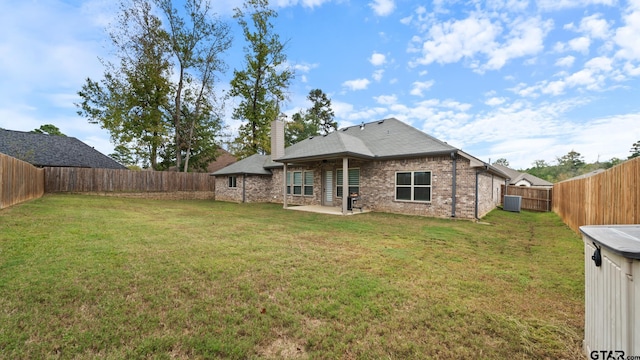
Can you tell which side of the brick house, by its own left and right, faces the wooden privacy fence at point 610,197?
right

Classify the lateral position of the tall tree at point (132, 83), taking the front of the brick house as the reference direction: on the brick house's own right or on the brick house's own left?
on the brick house's own left

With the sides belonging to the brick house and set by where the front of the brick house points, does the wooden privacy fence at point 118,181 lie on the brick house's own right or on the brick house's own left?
on the brick house's own left

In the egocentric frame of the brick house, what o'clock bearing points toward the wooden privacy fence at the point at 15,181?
The wooden privacy fence is roughly at 7 o'clock from the brick house.

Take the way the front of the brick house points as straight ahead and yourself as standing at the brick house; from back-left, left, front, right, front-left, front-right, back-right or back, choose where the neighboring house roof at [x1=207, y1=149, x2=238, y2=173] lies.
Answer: left

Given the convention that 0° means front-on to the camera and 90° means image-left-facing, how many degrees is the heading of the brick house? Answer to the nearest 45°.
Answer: approximately 225°

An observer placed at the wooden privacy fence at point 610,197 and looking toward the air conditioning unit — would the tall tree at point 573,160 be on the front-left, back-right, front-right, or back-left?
front-right

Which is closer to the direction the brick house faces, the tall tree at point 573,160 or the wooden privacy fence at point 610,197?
the tall tree
